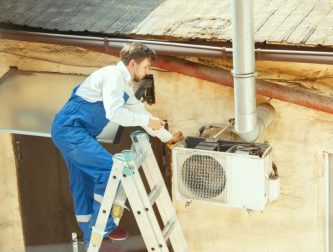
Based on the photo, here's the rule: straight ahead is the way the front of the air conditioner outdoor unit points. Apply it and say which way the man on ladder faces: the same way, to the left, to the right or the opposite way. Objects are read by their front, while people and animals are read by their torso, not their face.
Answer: to the left

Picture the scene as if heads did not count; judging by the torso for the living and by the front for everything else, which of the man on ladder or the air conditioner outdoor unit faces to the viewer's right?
the man on ladder

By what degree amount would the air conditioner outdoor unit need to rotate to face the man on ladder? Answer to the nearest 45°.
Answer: approximately 45° to its right

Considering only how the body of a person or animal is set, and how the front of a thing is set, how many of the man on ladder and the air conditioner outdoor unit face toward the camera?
1

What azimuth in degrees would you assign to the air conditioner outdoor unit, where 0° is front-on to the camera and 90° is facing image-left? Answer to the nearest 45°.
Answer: approximately 0°

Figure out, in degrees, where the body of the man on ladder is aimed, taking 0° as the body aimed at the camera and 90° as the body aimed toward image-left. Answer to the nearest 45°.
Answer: approximately 270°
